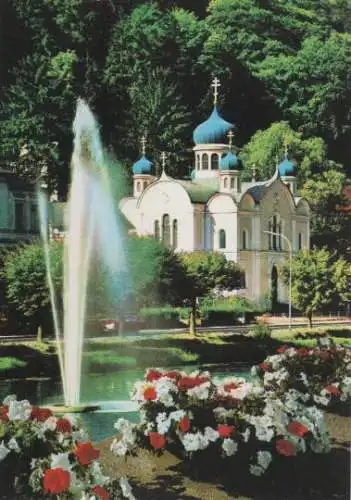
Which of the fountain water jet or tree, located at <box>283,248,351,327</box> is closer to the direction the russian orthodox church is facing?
the tree

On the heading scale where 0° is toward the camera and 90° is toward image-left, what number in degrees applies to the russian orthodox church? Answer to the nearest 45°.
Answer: approximately 315°

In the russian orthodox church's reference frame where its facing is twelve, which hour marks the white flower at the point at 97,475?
The white flower is roughly at 2 o'clock from the russian orthodox church.

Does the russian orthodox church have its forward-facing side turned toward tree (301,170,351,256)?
no

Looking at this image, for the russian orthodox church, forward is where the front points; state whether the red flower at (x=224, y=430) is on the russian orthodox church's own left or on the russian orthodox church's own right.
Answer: on the russian orthodox church's own right

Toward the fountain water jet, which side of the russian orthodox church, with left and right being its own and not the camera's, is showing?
right

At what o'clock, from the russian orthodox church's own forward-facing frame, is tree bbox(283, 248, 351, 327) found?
The tree is roughly at 12 o'clock from the russian orthodox church.

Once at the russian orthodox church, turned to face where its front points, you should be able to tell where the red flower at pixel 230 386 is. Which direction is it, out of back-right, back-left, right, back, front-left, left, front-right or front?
front-right

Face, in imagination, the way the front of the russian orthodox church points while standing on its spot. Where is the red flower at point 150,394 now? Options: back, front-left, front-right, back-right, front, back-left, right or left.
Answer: front-right

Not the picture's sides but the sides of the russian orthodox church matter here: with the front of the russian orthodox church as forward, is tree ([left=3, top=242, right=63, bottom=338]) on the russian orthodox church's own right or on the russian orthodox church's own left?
on the russian orthodox church's own right

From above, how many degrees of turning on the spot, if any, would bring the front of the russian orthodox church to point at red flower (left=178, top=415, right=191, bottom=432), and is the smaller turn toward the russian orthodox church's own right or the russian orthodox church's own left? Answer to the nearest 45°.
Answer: approximately 45° to the russian orthodox church's own right

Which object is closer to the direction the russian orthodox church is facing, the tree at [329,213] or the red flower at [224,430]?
the red flower
